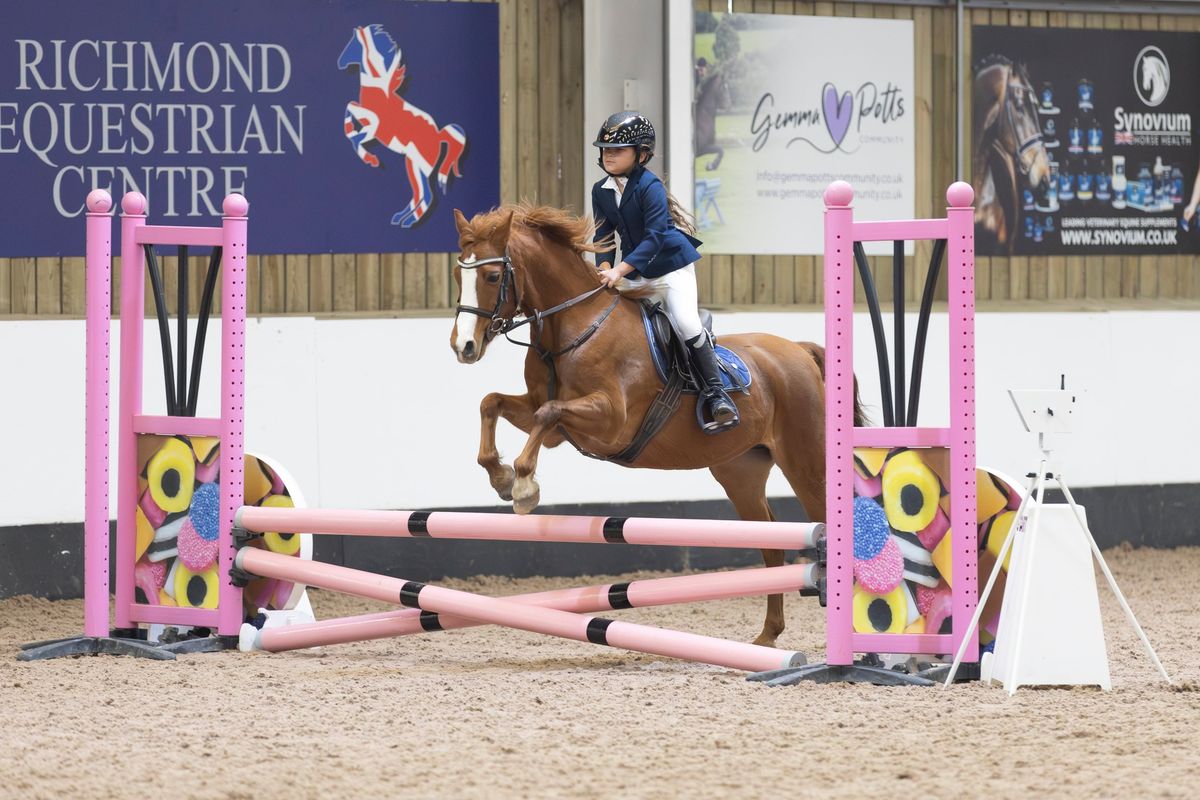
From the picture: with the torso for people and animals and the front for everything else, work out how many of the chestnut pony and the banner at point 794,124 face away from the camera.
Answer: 0

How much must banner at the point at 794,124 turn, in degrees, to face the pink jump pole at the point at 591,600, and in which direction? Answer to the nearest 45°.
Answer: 0° — it already faces it

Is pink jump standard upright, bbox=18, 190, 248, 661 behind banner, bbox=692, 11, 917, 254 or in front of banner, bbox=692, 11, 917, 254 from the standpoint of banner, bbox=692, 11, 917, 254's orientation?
in front

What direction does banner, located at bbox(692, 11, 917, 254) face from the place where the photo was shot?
facing the viewer

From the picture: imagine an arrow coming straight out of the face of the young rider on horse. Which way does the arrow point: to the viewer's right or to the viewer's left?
to the viewer's left

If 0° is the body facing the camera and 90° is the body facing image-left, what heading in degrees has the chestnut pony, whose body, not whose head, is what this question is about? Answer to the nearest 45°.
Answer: approximately 45°

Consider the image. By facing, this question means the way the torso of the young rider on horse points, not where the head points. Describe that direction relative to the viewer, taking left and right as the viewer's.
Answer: facing the viewer and to the left of the viewer

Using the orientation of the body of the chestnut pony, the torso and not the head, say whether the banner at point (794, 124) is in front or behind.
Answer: behind

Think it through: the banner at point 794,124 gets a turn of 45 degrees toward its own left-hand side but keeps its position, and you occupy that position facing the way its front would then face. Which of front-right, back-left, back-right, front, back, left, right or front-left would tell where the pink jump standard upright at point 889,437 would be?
front-right

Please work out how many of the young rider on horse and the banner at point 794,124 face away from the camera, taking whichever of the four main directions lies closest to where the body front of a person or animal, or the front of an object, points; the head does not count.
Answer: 0
